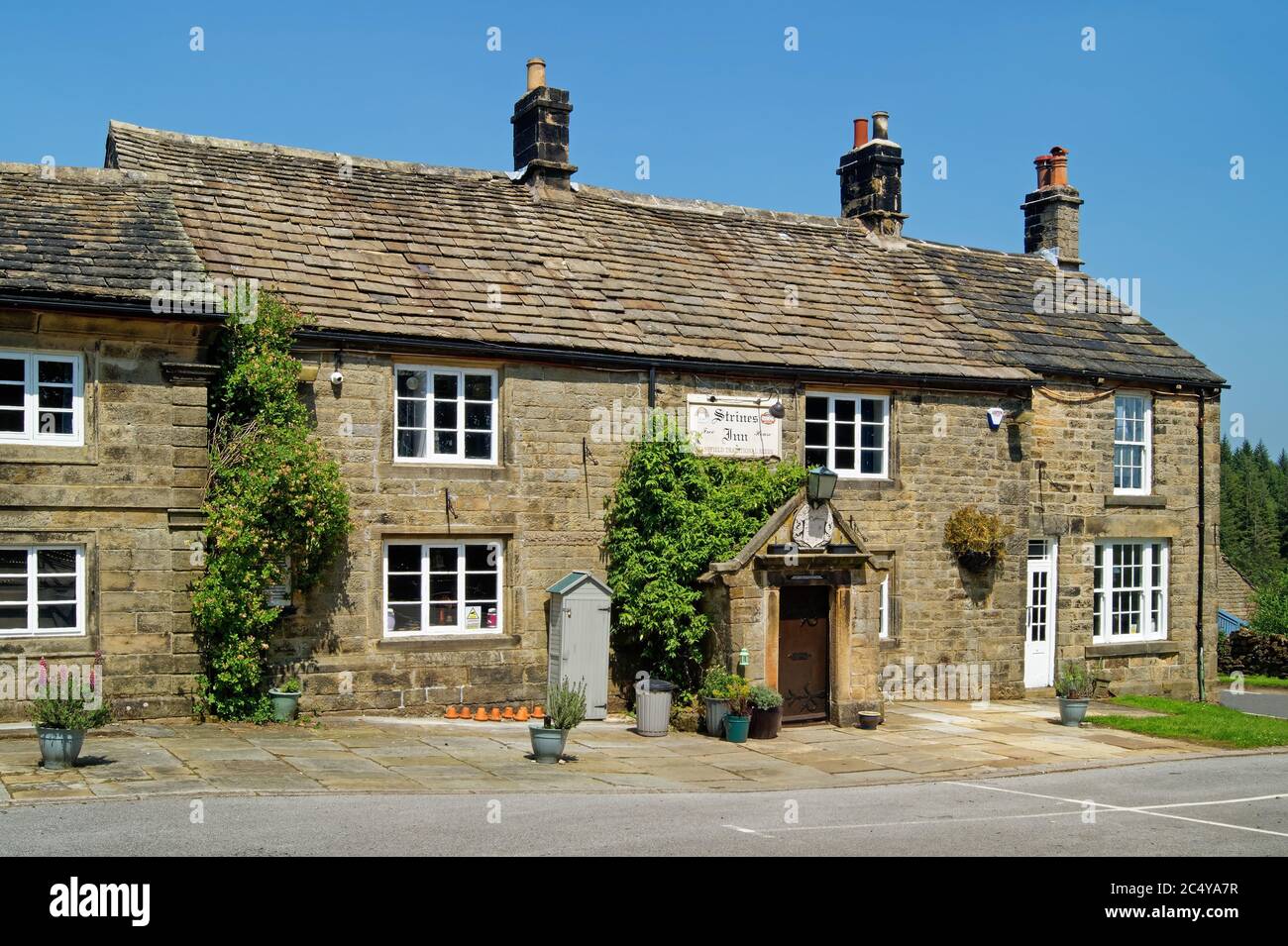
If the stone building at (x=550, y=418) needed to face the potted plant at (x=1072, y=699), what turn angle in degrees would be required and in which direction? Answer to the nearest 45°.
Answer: approximately 90° to its left

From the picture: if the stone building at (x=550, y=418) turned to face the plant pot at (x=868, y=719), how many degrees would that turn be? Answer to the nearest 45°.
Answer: approximately 90° to its left

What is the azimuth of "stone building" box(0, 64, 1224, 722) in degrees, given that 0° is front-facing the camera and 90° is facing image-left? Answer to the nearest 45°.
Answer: approximately 0°

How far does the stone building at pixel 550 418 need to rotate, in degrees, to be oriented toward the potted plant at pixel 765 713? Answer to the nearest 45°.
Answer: approximately 45° to its left
